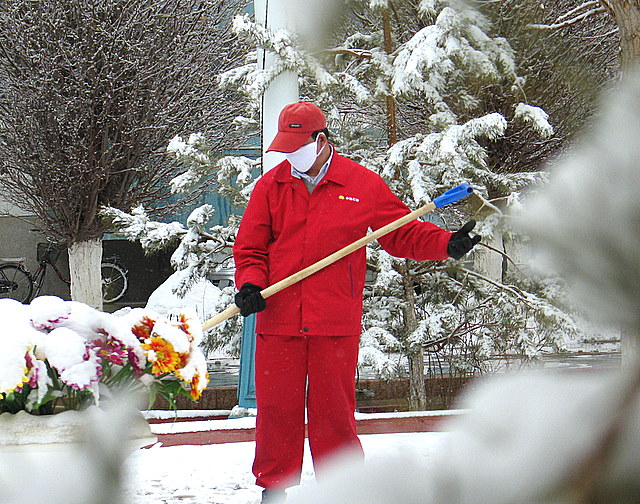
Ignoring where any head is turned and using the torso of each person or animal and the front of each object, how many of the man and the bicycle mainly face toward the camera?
1

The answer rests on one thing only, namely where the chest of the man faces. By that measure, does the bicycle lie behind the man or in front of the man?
behind

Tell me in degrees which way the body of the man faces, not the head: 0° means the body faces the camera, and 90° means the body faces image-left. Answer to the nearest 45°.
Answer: approximately 0°
